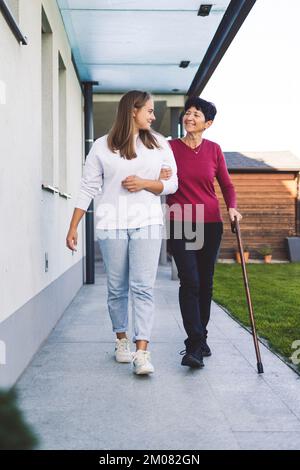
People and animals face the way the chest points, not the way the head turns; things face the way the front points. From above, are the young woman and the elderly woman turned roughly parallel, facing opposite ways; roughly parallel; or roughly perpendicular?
roughly parallel

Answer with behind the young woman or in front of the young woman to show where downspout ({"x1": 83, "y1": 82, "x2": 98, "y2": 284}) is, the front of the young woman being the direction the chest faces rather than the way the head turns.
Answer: behind

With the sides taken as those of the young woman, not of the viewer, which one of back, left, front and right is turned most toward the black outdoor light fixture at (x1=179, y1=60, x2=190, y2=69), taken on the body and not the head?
back

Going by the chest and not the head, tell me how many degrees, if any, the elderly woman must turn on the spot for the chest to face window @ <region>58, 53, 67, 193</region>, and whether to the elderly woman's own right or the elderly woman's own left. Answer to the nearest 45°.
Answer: approximately 135° to the elderly woman's own right

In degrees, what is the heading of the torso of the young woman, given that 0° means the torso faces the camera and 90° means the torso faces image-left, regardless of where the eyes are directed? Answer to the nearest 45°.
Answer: approximately 0°

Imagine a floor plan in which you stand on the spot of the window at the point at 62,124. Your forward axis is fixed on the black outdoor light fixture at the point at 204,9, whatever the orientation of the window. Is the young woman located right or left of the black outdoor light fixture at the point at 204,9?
right

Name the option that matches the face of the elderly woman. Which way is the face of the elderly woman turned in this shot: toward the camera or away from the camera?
toward the camera

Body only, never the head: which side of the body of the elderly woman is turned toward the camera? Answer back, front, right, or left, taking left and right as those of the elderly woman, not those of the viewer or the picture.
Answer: front

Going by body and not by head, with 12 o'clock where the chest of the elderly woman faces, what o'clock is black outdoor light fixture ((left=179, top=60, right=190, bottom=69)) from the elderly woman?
The black outdoor light fixture is roughly at 6 o'clock from the elderly woman.

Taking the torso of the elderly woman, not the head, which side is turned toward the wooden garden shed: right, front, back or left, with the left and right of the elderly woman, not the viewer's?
back

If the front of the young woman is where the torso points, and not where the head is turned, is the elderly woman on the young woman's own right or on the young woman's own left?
on the young woman's own left

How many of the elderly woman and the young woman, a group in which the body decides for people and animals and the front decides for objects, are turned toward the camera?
2
